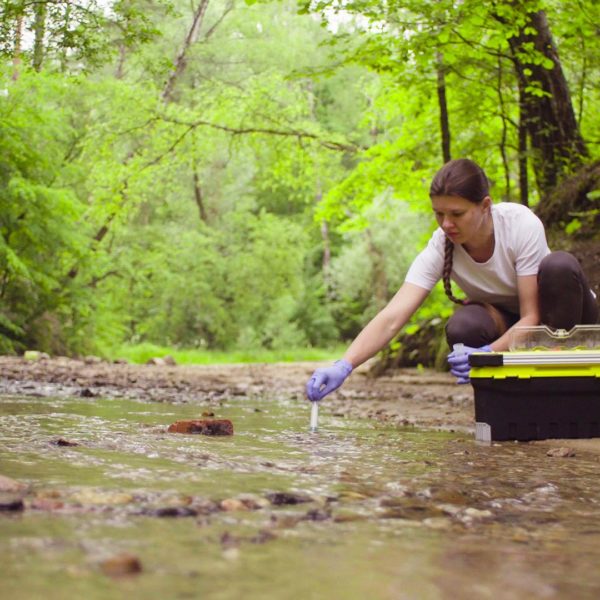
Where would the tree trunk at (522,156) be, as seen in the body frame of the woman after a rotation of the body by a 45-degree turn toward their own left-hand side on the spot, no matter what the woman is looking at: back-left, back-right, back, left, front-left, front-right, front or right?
back

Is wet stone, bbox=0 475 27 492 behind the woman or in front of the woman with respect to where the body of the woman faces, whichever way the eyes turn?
in front

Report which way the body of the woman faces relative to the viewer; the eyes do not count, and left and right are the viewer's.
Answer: facing the viewer and to the left of the viewer

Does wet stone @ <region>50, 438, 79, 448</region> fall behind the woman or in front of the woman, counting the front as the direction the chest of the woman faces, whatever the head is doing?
in front

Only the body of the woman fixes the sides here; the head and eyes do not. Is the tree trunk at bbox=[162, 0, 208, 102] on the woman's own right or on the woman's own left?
on the woman's own right

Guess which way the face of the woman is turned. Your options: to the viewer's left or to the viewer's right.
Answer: to the viewer's left

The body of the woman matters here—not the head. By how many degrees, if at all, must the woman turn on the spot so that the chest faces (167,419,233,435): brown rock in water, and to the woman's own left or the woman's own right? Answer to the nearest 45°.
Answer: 0° — they already face it

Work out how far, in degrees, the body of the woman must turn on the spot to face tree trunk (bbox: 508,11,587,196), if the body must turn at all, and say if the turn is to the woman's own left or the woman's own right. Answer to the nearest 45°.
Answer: approximately 135° to the woman's own right
